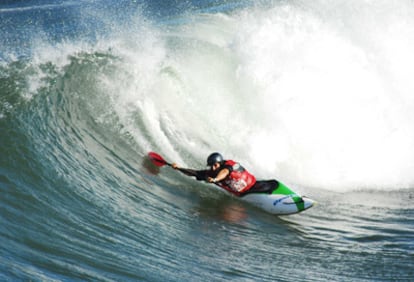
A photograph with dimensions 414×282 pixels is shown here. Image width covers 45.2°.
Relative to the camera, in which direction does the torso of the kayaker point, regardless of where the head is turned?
to the viewer's left
